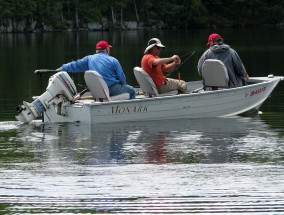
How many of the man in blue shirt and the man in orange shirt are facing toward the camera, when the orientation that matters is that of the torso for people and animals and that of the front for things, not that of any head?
0
